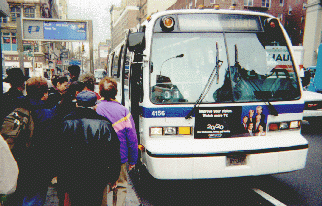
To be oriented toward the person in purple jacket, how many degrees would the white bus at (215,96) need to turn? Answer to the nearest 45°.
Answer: approximately 45° to its right

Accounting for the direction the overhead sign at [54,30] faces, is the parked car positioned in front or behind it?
in front

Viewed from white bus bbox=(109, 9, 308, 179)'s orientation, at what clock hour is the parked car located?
The parked car is roughly at 9 o'clock from the white bus.

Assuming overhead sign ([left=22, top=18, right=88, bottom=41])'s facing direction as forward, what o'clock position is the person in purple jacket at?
The person in purple jacket is roughly at 12 o'clock from the overhead sign.

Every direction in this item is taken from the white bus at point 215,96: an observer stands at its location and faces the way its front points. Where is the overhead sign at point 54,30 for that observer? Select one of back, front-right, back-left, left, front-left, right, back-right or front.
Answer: back-right

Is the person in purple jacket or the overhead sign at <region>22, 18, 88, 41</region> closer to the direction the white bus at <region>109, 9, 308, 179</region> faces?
the person in purple jacket

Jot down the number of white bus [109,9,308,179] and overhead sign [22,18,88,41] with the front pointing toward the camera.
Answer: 2

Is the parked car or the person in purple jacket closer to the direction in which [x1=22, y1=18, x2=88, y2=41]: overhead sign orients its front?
the person in purple jacket

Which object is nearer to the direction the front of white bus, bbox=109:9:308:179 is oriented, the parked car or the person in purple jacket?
the person in purple jacket

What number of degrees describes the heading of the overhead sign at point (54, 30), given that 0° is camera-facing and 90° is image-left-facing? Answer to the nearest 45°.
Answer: approximately 0°

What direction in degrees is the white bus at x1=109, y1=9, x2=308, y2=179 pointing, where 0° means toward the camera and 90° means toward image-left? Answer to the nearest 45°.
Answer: approximately 0°
